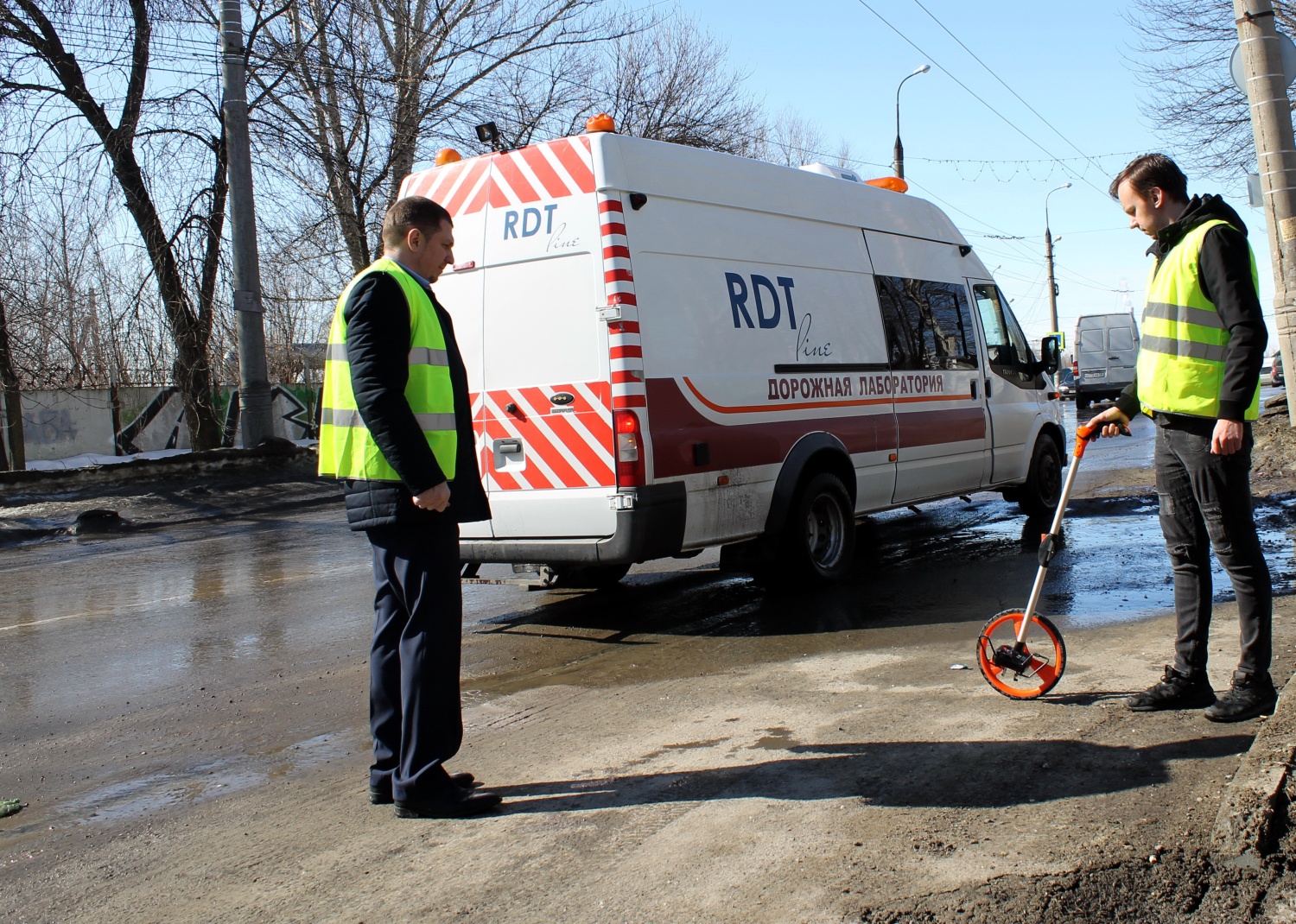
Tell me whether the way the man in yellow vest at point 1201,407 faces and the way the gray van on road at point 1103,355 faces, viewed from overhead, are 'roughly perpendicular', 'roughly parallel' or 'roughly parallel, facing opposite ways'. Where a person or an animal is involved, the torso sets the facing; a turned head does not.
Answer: roughly perpendicular

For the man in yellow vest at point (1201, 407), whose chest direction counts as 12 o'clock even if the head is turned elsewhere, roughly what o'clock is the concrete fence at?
The concrete fence is roughly at 1 o'clock from the man in yellow vest.

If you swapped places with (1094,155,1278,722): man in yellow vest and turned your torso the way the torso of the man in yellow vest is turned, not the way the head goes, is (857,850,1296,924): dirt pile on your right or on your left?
on your left

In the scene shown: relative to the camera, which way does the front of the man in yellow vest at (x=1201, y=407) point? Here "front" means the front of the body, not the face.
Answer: to the viewer's left

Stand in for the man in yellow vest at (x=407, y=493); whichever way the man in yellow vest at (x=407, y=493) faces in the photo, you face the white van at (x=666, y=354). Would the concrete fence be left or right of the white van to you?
left

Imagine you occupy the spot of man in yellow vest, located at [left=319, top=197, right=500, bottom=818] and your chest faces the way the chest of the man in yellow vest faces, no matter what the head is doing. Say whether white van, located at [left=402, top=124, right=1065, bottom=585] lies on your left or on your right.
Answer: on your left

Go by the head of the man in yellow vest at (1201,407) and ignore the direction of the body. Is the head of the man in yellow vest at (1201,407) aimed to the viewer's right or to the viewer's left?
to the viewer's left

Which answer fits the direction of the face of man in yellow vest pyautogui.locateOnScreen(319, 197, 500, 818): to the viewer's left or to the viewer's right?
to the viewer's right

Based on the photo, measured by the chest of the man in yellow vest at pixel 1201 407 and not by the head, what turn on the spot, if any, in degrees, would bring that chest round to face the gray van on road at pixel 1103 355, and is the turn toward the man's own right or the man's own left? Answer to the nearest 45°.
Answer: approximately 90° to the man's own right

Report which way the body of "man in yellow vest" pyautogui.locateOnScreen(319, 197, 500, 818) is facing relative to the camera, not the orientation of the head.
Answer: to the viewer's right

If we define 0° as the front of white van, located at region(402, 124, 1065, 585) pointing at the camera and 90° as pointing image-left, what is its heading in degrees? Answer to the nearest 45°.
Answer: approximately 225°
